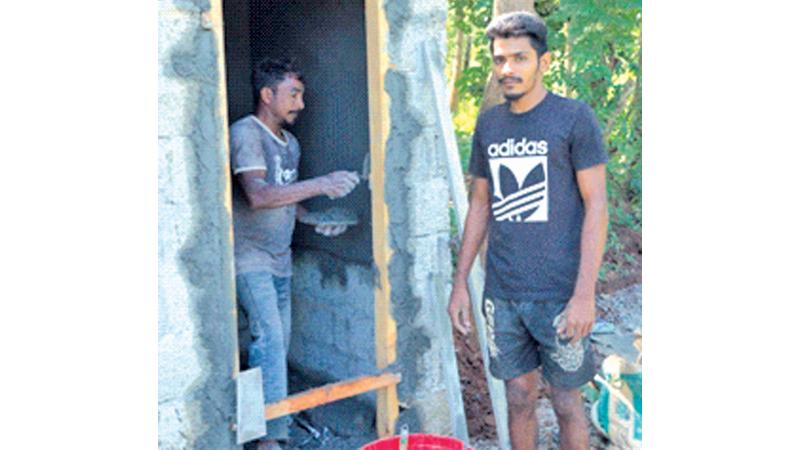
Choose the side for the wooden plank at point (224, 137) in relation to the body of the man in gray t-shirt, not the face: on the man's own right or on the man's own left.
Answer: on the man's own right

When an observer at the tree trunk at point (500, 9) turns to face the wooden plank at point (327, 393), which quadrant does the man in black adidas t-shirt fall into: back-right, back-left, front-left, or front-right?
front-left

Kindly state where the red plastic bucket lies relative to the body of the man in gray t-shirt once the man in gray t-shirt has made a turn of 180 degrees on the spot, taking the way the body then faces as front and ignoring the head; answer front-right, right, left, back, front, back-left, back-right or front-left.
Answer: back

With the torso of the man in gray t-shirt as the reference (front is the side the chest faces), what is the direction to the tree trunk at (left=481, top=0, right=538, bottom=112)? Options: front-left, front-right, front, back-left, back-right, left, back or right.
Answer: left

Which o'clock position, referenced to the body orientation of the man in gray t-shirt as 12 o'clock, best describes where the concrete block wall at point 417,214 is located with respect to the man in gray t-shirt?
The concrete block wall is roughly at 11 o'clock from the man in gray t-shirt.

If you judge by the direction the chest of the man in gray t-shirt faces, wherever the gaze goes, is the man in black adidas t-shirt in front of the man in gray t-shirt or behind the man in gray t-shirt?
in front

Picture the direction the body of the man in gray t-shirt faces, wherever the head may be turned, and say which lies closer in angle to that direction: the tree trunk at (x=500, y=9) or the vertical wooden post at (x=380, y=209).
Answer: the vertical wooden post

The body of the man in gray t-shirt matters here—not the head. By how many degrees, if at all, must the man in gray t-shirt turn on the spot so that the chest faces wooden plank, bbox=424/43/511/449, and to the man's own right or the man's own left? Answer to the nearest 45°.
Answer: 0° — they already face it

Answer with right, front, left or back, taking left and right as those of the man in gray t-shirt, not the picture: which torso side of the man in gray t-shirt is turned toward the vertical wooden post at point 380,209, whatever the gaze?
front

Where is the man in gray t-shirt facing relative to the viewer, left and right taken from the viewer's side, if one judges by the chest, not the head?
facing the viewer and to the right of the viewer
